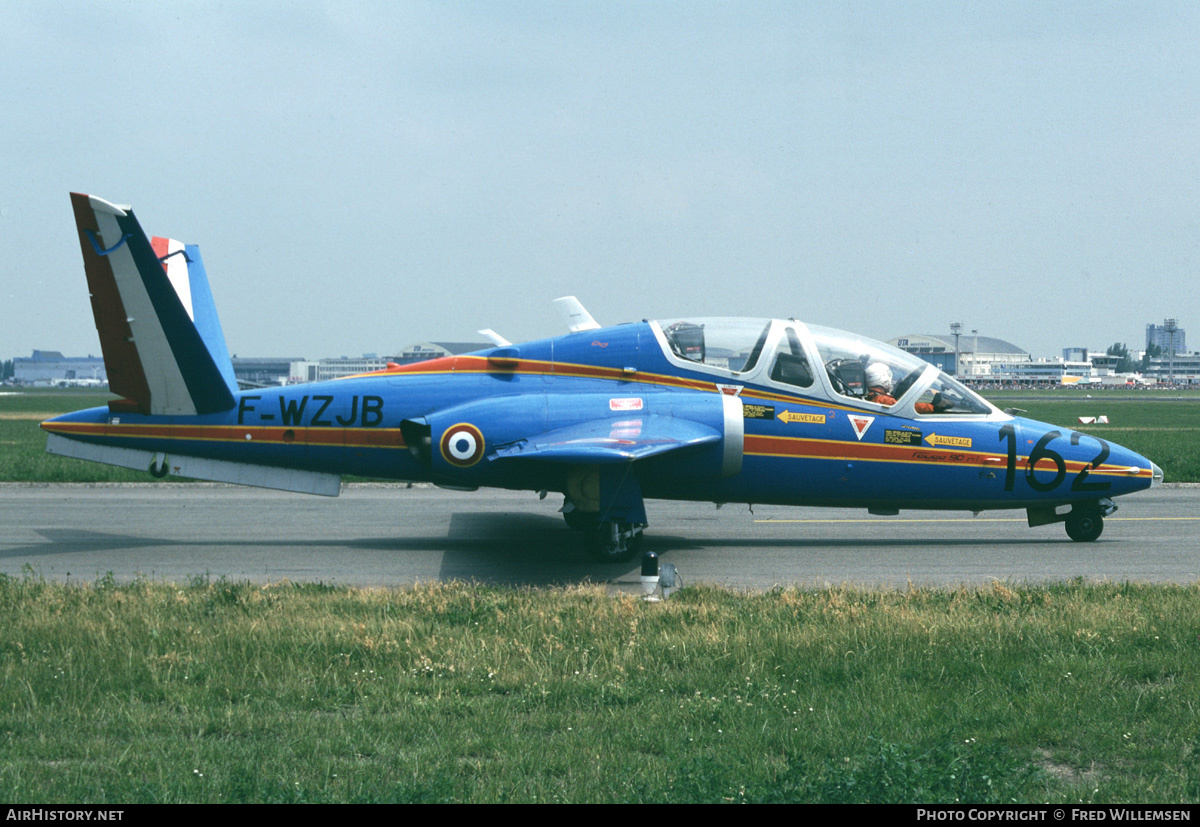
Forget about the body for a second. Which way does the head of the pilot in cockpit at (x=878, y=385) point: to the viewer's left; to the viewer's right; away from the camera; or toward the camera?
to the viewer's right

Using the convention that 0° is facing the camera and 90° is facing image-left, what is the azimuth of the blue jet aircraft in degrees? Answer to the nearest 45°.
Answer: approximately 270°
